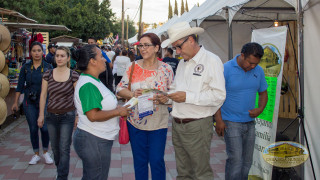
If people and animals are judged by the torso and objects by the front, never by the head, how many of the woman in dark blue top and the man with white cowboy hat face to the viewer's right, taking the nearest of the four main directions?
0

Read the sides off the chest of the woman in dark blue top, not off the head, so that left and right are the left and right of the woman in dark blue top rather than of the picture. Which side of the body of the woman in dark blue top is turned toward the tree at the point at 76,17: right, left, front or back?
back

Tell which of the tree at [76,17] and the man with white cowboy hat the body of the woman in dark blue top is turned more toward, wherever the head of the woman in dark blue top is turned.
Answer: the man with white cowboy hat

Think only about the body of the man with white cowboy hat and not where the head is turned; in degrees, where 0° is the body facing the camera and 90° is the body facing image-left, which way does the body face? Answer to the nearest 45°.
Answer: approximately 45°

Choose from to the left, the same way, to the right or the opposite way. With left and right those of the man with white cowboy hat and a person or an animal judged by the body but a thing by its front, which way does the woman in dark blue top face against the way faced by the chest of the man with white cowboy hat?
to the left

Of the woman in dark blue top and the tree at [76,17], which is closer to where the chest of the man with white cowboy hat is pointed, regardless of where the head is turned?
the woman in dark blue top

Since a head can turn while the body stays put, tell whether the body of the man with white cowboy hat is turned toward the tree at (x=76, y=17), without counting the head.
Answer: no

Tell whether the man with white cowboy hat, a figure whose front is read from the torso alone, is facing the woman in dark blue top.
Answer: no

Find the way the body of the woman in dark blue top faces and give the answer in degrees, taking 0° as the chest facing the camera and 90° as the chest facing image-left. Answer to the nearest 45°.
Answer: approximately 0°
